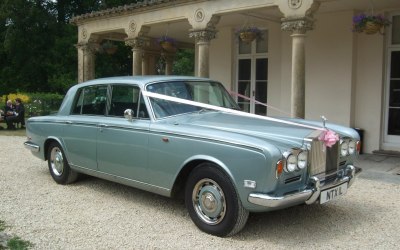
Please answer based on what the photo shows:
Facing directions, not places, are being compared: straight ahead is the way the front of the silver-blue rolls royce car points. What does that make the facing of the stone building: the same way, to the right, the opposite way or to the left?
to the right

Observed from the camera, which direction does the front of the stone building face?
facing the viewer and to the left of the viewer

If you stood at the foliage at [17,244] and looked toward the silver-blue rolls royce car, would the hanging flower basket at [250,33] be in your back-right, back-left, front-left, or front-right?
front-left

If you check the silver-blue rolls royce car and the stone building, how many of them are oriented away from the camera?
0

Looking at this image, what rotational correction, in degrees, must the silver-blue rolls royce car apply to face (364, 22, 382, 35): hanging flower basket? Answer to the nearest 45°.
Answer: approximately 90° to its left

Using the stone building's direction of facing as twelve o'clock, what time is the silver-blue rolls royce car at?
The silver-blue rolls royce car is roughly at 11 o'clock from the stone building.

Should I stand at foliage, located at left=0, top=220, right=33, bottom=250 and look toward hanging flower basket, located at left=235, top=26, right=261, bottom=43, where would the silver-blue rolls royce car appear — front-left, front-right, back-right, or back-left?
front-right

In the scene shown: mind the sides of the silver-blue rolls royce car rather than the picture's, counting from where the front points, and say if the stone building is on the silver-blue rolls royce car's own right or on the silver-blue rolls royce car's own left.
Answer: on the silver-blue rolls royce car's own left

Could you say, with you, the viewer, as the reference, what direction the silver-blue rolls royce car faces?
facing the viewer and to the right of the viewer

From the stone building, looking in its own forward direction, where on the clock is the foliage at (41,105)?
The foliage is roughly at 3 o'clock from the stone building.

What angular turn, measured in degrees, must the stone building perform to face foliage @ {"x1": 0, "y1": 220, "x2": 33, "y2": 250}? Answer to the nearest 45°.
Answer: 0° — it already faces it

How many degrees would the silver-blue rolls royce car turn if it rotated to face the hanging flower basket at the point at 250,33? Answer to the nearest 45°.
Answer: approximately 135° to its left

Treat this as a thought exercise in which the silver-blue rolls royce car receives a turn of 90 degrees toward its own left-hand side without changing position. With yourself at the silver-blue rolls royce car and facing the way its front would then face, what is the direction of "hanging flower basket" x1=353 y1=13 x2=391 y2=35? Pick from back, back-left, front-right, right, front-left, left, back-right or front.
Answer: front
